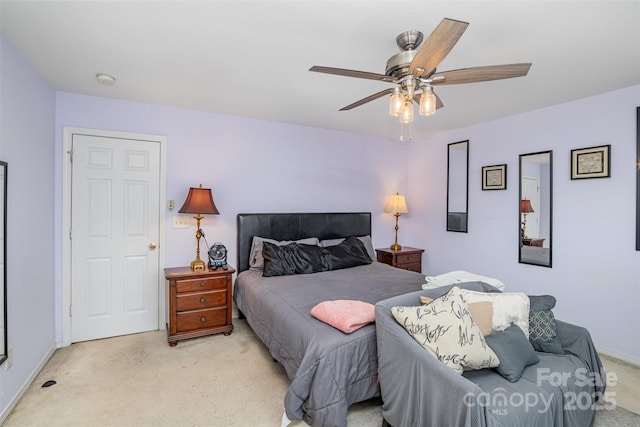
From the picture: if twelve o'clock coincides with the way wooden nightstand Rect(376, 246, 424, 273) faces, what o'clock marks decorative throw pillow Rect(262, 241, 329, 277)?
The decorative throw pillow is roughly at 3 o'clock from the wooden nightstand.

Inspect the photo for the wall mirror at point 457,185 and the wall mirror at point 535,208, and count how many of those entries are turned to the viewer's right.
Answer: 0

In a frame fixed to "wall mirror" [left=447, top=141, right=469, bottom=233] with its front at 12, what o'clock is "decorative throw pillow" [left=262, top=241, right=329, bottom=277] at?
The decorative throw pillow is roughly at 12 o'clock from the wall mirror.

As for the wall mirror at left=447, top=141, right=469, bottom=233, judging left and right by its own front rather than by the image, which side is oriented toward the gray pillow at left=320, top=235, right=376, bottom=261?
front

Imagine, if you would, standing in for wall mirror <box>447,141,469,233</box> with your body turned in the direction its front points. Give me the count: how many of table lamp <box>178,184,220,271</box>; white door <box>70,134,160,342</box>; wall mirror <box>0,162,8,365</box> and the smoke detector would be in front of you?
4

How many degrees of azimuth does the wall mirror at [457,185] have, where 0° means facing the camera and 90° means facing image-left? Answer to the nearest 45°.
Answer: approximately 45°

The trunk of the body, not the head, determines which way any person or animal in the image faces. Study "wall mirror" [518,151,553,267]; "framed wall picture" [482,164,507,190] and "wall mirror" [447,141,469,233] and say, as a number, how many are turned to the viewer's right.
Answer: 0

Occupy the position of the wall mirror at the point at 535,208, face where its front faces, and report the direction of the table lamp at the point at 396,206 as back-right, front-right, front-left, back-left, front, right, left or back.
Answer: front-right

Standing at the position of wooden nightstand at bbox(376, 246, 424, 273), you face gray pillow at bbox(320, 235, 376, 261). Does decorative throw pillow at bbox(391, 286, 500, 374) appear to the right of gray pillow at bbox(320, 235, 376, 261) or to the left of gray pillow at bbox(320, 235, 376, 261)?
left

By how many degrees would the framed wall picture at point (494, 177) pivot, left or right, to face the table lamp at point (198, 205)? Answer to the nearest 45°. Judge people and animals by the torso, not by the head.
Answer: approximately 45° to its right

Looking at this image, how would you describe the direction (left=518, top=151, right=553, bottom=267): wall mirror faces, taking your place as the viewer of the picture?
facing the viewer and to the left of the viewer

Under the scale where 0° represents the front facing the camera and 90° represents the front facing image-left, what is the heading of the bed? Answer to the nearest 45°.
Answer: approximately 315°

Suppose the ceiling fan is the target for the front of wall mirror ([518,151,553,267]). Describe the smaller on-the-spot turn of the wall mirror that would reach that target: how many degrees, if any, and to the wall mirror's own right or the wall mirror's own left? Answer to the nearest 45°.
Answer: approximately 45° to the wall mirror's own left

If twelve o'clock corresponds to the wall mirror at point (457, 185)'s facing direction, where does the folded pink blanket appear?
The folded pink blanket is roughly at 11 o'clock from the wall mirror.

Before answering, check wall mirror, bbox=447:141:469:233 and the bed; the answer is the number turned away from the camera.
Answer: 0
